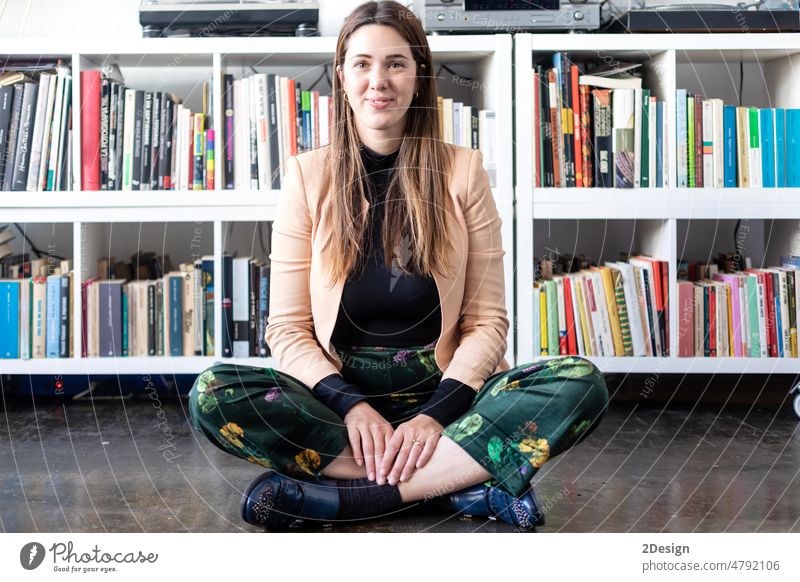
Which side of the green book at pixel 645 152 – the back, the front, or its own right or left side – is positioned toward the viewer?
right

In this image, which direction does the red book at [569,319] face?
to the viewer's right

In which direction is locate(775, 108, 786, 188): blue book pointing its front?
to the viewer's right

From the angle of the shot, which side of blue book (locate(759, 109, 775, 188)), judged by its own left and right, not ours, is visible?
right
